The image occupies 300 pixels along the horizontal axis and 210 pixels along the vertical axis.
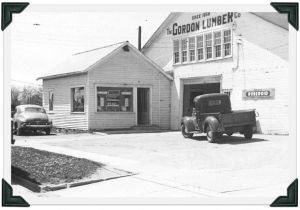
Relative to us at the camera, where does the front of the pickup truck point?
facing away from the viewer and to the left of the viewer
